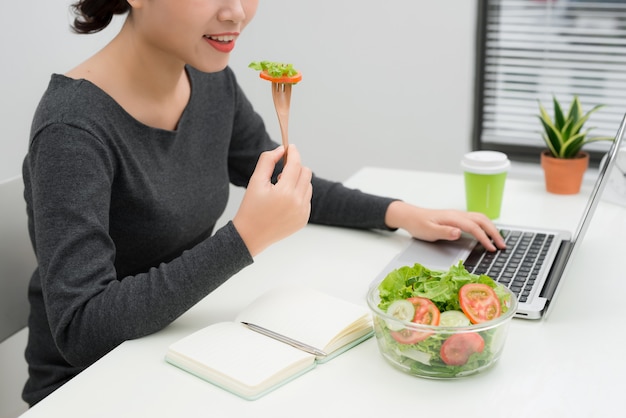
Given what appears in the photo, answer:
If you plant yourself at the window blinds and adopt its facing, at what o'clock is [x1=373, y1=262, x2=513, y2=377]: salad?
The salad is roughly at 12 o'clock from the window blinds.

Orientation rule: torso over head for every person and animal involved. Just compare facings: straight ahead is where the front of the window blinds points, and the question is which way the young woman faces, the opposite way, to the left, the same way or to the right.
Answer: to the left

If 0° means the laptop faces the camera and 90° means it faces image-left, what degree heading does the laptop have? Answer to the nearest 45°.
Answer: approximately 90°

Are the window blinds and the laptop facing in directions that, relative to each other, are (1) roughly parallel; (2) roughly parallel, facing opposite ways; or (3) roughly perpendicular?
roughly perpendicular

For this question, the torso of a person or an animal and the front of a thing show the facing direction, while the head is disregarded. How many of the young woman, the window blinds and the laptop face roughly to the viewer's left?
1

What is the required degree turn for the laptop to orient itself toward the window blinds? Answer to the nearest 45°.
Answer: approximately 90° to its right

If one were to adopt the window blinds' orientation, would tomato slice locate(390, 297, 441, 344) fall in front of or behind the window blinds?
in front

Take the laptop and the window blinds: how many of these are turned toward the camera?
1

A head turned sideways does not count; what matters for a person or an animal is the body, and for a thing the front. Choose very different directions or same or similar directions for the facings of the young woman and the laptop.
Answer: very different directions

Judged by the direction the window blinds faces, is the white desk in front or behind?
in front

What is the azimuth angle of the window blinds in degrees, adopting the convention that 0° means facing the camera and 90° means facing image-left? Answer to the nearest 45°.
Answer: approximately 0°

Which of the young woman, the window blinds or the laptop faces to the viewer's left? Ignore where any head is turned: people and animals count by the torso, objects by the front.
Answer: the laptop
